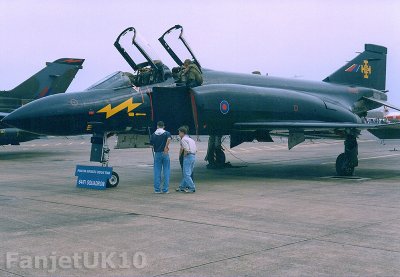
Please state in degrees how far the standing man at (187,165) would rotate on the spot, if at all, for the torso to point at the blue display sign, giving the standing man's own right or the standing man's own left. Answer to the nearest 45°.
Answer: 0° — they already face it

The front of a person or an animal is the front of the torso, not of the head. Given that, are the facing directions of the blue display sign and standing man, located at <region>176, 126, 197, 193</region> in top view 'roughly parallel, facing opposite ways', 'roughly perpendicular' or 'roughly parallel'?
roughly perpendicular

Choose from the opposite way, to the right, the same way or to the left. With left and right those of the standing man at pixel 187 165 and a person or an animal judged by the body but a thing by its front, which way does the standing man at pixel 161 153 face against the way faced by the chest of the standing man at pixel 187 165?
to the right

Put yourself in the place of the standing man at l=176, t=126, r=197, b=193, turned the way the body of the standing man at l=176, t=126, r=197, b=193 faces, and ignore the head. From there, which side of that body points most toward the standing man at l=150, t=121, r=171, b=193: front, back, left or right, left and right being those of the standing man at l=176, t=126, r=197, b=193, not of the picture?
front

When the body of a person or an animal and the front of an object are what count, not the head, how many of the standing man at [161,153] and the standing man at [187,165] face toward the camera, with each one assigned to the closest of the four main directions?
0

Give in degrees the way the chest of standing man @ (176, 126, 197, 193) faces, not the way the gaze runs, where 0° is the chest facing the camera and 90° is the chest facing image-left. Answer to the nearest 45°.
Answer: approximately 90°

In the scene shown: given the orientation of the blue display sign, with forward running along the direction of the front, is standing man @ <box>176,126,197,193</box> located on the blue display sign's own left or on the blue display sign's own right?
on the blue display sign's own left

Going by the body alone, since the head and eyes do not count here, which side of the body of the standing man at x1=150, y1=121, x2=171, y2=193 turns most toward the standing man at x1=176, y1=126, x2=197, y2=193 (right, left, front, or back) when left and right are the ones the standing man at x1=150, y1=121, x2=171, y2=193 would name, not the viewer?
right

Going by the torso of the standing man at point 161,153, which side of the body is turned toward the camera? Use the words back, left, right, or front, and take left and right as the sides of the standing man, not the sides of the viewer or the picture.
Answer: back

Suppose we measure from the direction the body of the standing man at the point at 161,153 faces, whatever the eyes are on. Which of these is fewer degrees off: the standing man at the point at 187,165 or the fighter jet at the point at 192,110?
the fighter jet
